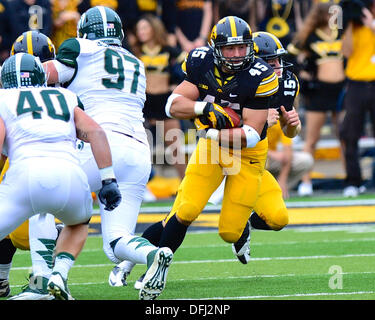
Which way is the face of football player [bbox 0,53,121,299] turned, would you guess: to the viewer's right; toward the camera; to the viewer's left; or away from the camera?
away from the camera

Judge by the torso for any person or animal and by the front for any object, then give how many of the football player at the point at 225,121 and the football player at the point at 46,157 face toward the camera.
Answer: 1

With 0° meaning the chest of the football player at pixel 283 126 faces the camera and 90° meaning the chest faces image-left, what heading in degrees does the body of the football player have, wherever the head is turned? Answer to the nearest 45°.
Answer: approximately 315°

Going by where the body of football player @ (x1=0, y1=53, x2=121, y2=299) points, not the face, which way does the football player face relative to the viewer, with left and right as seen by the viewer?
facing away from the viewer

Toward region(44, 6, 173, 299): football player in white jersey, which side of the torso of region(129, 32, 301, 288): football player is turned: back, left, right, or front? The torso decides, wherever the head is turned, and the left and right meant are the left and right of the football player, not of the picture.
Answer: right

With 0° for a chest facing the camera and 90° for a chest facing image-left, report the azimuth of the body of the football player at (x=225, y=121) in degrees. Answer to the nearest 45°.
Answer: approximately 0°

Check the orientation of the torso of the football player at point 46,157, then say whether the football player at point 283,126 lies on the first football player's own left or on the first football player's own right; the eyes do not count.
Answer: on the first football player's own right

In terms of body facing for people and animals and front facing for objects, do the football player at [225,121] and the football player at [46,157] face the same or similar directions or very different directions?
very different directions
